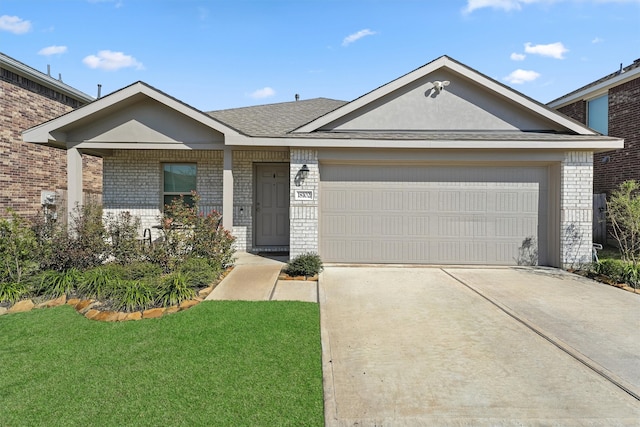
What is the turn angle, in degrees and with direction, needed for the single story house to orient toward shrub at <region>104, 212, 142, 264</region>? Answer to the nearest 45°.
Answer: approximately 90° to its right

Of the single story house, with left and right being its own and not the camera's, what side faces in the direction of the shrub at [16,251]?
right

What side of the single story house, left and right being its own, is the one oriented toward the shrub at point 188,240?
front

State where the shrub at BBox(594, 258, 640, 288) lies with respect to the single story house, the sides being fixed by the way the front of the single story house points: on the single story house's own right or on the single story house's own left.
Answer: on the single story house's own left

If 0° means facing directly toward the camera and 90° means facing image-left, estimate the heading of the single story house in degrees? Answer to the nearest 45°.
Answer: approximately 0°

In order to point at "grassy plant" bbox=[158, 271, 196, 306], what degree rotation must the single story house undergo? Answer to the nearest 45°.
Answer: approximately 45° to its right

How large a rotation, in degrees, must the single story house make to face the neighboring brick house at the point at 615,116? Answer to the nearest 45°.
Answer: approximately 135° to its left
